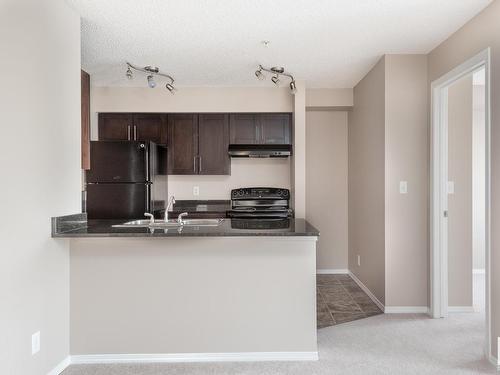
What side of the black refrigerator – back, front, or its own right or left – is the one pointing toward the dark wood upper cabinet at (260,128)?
left

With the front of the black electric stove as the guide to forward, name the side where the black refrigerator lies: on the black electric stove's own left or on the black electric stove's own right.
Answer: on the black electric stove's own right

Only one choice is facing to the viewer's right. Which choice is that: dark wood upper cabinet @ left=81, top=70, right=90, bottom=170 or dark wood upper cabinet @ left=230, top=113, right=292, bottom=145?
dark wood upper cabinet @ left=81, top=70, right=90, bottom=170

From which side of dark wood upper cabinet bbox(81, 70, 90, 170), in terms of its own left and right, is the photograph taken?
right

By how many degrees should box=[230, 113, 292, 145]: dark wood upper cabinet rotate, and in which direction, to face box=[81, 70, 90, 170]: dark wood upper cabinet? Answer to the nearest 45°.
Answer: approximately 45° to its right

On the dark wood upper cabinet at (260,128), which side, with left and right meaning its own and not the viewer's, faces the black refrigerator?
right

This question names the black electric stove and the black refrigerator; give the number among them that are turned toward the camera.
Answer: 2

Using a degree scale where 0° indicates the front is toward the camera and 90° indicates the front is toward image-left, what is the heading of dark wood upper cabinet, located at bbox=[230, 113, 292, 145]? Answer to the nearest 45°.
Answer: approximately 0°

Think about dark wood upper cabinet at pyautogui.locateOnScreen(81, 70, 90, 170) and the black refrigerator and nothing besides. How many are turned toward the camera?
1

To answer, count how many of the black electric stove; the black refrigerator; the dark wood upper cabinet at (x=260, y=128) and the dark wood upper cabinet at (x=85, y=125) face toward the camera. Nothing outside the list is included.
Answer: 3

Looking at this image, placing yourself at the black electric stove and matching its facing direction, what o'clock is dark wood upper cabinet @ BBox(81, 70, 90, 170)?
The dark wood upper cabinet is roughly at 2 o'clock from the black electric stove.

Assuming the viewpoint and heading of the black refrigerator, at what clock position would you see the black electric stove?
The black electric stove is roughly at 9 o'clock from the black refrigerator.

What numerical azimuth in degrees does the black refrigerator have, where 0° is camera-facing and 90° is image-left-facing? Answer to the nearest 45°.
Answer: approximately 0°

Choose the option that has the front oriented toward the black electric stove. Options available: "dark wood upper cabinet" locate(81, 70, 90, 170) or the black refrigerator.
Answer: the dark wood upper cabinet
